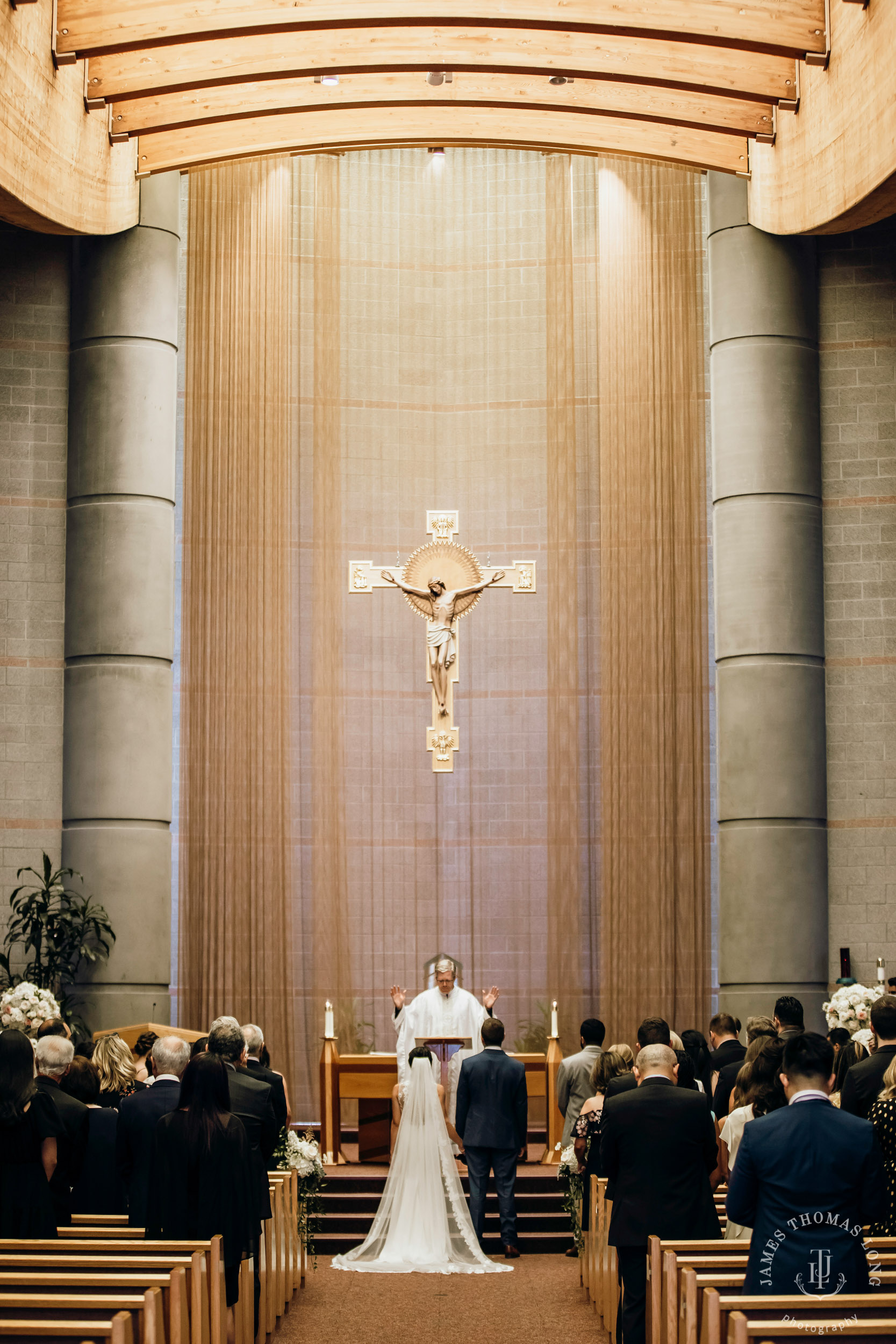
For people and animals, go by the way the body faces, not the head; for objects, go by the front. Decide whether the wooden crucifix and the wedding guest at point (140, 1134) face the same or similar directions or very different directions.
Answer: very different directions

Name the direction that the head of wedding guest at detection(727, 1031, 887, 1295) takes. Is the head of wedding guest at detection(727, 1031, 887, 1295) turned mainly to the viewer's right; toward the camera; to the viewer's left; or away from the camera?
away from the camera

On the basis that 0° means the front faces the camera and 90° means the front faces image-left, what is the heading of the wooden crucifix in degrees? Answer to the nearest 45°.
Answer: approximately 0°

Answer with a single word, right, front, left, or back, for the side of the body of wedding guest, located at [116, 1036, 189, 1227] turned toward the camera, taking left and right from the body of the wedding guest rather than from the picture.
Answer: back

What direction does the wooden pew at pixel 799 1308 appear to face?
away from the camera

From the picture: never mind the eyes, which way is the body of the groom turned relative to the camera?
away from the camera

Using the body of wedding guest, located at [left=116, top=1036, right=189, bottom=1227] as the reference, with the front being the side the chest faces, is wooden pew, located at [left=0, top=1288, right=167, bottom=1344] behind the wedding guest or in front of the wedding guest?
behind

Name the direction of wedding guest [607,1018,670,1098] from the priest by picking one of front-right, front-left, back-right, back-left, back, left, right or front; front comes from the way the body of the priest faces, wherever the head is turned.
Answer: front

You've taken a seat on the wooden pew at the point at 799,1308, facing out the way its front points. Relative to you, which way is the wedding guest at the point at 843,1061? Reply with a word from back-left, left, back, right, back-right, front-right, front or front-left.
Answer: front

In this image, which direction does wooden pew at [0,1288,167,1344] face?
away from the camera

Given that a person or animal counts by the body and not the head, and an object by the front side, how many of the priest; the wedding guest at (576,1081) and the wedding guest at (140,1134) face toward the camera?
1

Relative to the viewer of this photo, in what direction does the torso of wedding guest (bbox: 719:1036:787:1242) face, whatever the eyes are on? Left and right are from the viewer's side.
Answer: facing away from the viewer

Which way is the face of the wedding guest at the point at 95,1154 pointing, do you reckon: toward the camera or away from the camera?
away from the camera

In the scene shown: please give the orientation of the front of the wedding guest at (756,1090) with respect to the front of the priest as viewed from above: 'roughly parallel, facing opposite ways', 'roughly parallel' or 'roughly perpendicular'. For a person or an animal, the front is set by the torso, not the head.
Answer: roughly parallel, facing opposite ways

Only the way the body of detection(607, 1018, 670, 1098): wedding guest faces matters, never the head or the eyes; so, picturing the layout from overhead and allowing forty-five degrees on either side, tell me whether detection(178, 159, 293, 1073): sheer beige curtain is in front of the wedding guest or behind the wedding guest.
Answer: in front

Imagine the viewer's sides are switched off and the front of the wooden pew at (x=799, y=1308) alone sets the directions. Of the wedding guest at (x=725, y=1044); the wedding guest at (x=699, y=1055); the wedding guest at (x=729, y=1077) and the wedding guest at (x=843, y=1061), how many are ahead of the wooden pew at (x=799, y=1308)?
4

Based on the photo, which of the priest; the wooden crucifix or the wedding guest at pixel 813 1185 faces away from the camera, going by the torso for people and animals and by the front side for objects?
the wedding guest
